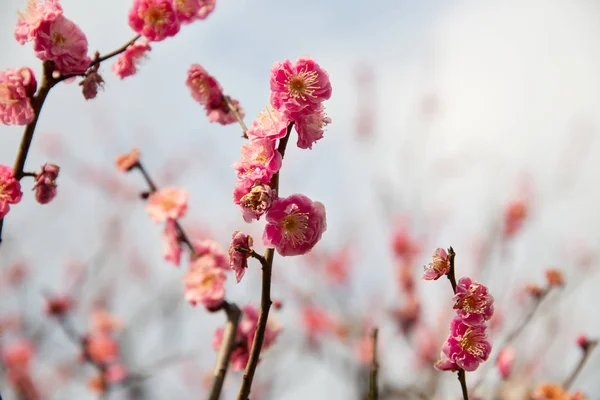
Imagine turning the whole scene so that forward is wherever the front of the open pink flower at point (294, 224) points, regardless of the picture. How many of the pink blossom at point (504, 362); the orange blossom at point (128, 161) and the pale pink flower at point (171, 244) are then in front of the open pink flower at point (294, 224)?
0

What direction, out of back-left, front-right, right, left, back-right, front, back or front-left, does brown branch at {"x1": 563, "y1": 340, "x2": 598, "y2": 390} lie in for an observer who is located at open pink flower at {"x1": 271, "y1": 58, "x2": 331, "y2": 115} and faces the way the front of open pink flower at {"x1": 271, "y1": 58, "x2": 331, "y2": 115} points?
back-left

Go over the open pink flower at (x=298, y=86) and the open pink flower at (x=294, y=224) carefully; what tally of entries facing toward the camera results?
2

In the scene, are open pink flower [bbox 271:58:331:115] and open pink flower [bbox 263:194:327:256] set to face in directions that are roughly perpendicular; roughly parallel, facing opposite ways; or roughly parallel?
roughly parallel

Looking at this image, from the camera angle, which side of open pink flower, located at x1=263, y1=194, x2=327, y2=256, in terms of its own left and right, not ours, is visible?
front

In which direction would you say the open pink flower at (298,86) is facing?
toward the camera
